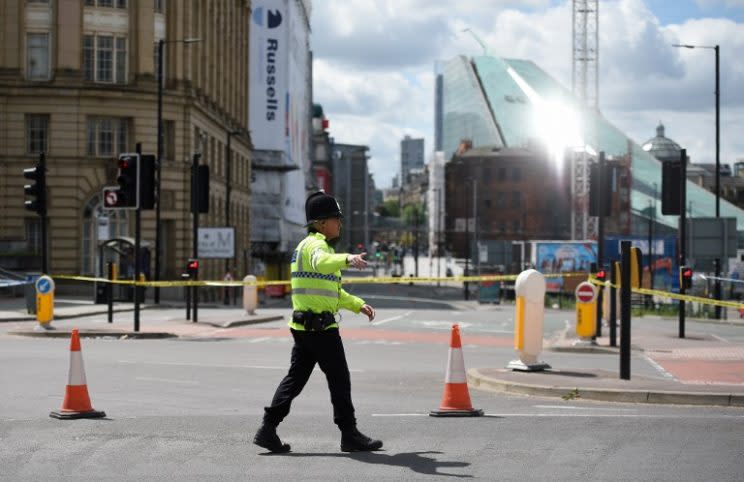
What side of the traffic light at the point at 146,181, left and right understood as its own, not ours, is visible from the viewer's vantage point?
back

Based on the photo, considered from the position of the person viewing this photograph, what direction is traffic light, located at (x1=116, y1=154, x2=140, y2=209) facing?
facing the viewer and to the left of the viewer

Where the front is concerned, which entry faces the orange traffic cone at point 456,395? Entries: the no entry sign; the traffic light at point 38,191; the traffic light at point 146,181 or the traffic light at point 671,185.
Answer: the no entry sign

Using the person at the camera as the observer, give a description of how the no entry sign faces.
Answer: facing the viewer

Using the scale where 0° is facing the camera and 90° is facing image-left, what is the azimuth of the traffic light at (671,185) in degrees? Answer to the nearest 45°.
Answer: approximately 180°

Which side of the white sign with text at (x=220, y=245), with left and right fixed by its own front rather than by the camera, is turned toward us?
front

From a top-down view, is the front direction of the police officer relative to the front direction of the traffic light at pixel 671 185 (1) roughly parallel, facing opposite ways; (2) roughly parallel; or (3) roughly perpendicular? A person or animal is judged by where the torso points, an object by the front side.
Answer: roughly perpendicular

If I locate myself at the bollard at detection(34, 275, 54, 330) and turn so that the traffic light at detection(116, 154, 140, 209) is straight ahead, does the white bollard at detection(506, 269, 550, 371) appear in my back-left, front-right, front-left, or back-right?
front-right
